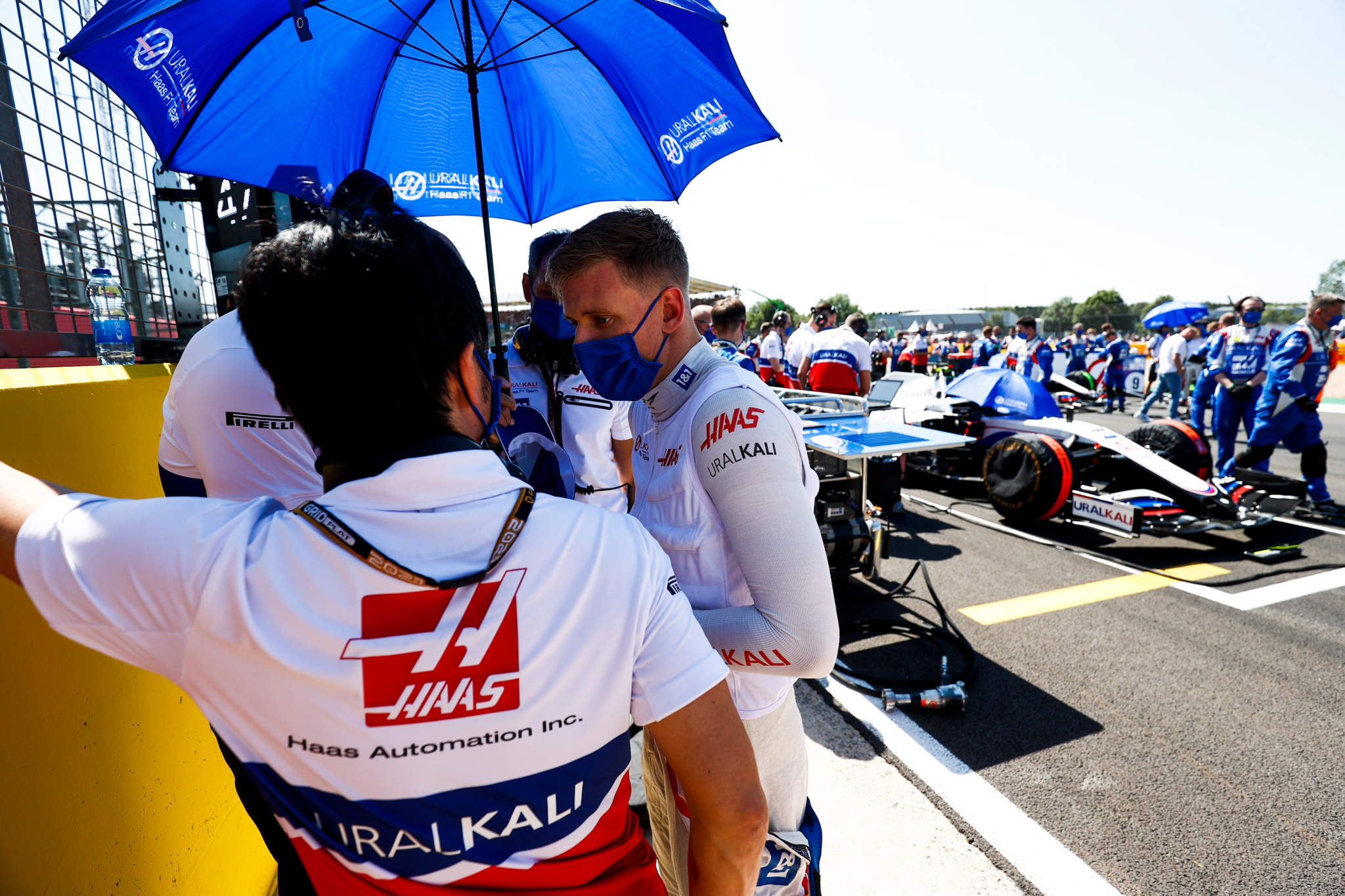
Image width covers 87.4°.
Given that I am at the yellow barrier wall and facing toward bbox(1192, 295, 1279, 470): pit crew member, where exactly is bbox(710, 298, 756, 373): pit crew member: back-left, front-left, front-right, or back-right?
front-left

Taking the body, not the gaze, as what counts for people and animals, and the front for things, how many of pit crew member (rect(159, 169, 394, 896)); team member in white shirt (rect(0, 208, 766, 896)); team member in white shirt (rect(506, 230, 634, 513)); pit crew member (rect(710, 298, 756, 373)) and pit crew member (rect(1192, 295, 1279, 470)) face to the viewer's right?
1

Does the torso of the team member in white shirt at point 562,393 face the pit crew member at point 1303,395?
no

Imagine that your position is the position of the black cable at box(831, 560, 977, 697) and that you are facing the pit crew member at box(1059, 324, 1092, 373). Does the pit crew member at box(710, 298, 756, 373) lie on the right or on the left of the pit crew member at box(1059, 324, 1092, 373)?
left

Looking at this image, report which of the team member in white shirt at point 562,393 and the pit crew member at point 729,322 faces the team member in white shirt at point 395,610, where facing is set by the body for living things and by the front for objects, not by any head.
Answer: the team member in white shirt at point 562,393

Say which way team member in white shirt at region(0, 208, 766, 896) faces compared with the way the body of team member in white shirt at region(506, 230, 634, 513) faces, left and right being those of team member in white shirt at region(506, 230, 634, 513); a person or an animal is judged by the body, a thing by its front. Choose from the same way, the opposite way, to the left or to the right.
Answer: the opposite way

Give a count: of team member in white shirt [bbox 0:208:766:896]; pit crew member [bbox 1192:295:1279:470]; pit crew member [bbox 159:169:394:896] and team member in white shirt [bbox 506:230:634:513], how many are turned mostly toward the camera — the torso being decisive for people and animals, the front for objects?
2

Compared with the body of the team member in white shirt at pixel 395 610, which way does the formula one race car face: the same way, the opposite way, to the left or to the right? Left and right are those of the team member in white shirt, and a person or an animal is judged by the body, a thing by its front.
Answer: the opposite way

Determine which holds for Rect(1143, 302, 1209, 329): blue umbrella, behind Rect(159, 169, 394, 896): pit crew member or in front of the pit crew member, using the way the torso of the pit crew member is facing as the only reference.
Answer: in front

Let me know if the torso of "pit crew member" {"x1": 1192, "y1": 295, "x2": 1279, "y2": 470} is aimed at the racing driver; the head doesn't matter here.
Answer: yes

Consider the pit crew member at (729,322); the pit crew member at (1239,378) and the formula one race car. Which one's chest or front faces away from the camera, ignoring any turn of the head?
the pit crew member at (729,322)

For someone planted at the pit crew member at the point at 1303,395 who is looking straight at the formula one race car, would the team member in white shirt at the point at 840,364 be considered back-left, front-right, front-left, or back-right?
front-right

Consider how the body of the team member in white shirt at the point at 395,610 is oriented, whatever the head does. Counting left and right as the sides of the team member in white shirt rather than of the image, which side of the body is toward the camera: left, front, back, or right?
back

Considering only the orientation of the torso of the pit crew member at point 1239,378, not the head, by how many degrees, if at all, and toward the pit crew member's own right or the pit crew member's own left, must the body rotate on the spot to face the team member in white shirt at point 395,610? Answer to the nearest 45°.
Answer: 0° — they already face them

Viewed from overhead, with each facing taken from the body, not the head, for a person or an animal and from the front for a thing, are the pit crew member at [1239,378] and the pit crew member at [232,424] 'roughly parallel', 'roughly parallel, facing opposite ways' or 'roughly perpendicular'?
roughly parallel, facing opposite ways

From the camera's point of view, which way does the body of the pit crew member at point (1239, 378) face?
toward the camera

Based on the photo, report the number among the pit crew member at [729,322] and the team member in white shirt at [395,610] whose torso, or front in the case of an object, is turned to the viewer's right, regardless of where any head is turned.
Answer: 0

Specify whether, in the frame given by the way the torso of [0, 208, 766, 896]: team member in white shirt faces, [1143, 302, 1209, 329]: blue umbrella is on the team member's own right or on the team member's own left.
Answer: on the team member's own right
